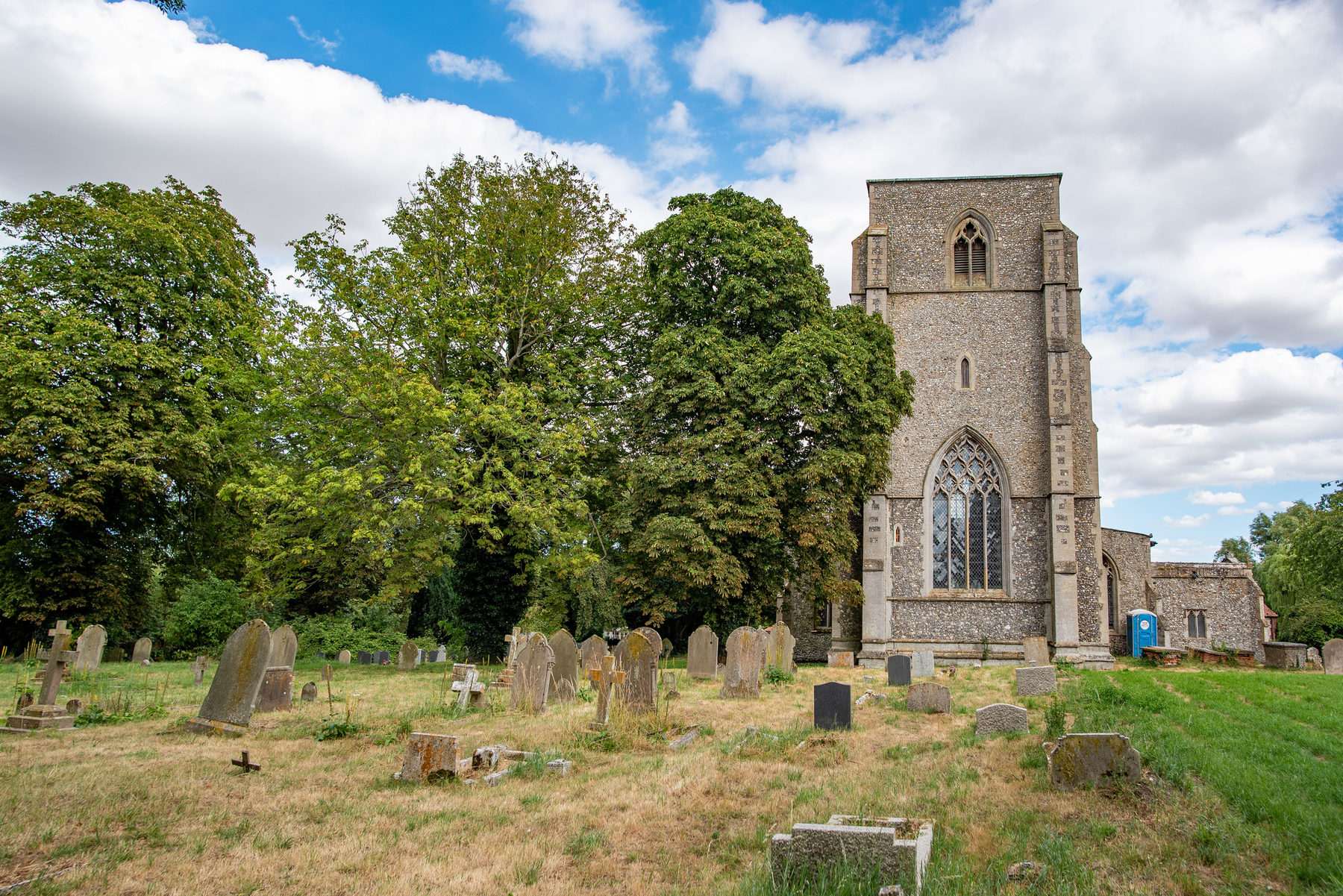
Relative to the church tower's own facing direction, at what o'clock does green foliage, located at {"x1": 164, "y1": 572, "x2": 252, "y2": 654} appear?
The green foliage is roughly at 2 o'clock from the church tower.

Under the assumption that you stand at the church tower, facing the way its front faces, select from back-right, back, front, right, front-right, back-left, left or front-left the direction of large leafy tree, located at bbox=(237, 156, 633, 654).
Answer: front-right

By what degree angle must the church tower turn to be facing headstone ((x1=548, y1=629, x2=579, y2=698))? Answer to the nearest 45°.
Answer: approximately 45° to its right

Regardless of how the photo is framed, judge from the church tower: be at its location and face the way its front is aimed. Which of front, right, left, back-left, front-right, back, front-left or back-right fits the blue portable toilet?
back-left

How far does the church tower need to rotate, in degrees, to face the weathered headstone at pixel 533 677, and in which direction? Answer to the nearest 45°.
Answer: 0° — it already faces it

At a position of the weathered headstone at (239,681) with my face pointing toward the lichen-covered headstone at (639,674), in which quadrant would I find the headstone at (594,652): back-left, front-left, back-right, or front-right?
front-left

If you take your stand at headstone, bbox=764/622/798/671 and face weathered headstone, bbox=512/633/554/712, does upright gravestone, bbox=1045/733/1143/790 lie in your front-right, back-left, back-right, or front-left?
front-left

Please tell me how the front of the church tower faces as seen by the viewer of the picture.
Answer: facing the viewer

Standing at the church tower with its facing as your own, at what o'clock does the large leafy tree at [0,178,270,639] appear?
The large leafy tree is roughly at 2 o'clock from the church tower.

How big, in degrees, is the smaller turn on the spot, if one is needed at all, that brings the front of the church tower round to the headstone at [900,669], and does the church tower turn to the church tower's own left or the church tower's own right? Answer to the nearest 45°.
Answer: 0° — it already faces it

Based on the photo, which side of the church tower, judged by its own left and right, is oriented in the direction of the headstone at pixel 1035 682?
front

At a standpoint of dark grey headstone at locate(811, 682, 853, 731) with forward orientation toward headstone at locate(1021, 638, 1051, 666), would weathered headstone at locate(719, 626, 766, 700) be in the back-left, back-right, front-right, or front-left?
front-left

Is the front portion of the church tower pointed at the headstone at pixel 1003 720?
yes

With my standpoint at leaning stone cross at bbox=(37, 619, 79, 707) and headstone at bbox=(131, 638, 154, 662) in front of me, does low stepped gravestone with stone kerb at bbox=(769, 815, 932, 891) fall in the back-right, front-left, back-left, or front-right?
back-right

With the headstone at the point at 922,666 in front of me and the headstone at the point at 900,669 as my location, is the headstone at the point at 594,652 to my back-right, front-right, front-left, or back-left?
back-left

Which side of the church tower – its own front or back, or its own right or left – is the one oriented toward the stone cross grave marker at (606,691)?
front

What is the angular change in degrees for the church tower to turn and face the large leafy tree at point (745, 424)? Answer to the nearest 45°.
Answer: approximately 45° to its right

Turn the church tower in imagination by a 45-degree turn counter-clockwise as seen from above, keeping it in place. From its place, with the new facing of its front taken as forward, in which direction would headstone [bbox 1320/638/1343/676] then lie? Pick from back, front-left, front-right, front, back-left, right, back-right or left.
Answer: front-left
